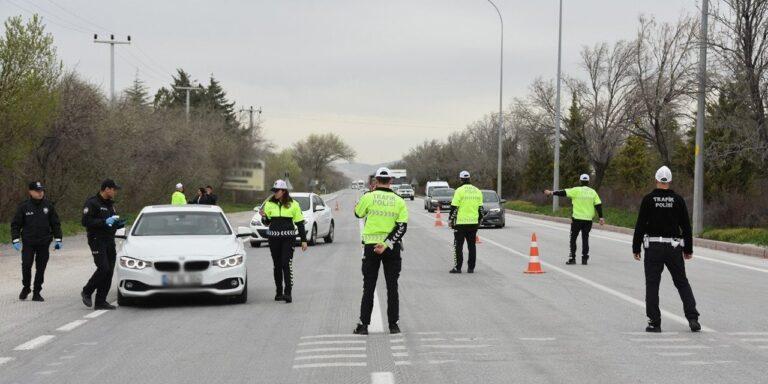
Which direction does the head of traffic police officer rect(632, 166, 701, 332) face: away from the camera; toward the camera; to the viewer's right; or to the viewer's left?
away from the camera

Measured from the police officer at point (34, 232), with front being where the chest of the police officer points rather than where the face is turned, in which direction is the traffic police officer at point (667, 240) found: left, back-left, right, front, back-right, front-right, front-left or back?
front-left

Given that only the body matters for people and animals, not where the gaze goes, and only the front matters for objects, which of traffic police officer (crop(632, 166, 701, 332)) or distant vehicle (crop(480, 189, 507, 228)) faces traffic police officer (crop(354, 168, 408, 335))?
the distant vehicle

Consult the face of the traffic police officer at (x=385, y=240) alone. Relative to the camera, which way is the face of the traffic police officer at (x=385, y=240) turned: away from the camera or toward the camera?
away from the camera

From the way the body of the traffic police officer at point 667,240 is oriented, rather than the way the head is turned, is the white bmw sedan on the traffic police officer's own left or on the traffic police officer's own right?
on the traffic police officer's own left

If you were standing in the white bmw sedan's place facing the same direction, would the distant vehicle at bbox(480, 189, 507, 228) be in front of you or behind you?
behind

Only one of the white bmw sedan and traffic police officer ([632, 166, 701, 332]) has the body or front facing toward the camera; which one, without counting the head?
the white bmw sedan

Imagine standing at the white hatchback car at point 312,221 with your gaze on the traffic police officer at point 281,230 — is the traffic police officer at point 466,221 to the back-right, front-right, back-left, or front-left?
front-left

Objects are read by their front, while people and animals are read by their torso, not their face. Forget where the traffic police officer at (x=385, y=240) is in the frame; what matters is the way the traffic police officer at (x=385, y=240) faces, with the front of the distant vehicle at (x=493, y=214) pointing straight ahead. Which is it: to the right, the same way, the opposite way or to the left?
the opposite way

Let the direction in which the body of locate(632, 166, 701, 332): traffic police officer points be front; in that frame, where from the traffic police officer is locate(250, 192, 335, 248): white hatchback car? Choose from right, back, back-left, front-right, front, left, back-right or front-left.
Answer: front-left

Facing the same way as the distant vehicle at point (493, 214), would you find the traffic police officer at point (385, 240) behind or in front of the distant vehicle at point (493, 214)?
in front

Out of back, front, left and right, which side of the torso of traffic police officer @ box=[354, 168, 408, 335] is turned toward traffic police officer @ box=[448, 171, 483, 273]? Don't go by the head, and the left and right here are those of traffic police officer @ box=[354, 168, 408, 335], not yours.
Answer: front

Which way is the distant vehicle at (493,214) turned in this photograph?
toward the camera

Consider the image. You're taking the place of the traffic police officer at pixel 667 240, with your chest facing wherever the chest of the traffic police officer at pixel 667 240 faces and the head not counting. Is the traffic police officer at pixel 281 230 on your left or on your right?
on your left

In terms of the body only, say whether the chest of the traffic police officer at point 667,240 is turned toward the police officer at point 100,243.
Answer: no

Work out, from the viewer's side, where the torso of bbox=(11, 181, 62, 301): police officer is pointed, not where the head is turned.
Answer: toward the camera

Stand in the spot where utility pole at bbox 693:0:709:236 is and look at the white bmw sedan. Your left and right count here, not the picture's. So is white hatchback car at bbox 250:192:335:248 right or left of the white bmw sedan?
right

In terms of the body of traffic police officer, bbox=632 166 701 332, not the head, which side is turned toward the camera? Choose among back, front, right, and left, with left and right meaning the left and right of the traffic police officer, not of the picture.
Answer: back

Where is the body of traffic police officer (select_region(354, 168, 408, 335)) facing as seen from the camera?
away from the camera

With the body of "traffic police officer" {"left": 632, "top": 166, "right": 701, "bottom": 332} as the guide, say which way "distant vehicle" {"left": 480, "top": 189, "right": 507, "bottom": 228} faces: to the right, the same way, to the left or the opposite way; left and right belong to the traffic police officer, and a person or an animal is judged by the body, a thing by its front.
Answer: the opposite way
